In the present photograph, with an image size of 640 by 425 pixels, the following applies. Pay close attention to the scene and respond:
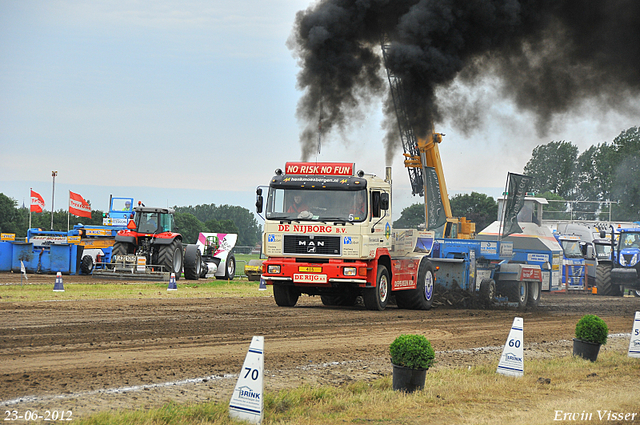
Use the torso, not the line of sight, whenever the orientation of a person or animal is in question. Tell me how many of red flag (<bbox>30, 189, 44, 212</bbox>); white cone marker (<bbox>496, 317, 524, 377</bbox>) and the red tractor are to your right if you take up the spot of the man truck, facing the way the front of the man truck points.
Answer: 2

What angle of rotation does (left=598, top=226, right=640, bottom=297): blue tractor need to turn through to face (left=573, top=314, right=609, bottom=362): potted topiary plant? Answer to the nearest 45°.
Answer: approximately 45° to its left

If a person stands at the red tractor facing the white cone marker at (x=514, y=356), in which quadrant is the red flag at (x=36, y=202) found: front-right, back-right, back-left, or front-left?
back-right

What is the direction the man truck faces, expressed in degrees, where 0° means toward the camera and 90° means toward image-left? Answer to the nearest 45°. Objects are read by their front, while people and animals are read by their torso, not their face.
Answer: approximately 45°

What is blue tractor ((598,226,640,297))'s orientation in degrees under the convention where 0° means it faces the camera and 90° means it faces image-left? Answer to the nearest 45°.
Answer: approximately 45°

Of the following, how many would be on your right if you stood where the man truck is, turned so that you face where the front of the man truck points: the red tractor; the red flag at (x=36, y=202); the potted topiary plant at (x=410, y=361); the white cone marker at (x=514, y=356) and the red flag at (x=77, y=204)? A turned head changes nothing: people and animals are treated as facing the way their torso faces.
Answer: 3

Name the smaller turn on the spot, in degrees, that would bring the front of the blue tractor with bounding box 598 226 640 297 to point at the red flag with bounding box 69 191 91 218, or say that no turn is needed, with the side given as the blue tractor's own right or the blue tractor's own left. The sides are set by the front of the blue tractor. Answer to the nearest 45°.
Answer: approximately 45° to the blue tractor's own right

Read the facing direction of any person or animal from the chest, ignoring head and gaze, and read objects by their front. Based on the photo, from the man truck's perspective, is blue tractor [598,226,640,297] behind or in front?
behind

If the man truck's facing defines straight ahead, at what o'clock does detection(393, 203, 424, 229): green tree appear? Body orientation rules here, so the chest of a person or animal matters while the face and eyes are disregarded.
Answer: The green tree is roughly at 5 o'clock from the man truck.

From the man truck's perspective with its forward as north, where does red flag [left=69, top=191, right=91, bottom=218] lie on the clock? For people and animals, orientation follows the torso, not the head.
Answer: The red flag is roughly at 3 o'clock from the man truck.

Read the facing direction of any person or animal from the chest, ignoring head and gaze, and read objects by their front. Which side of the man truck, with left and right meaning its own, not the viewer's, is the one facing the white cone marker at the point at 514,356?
left
